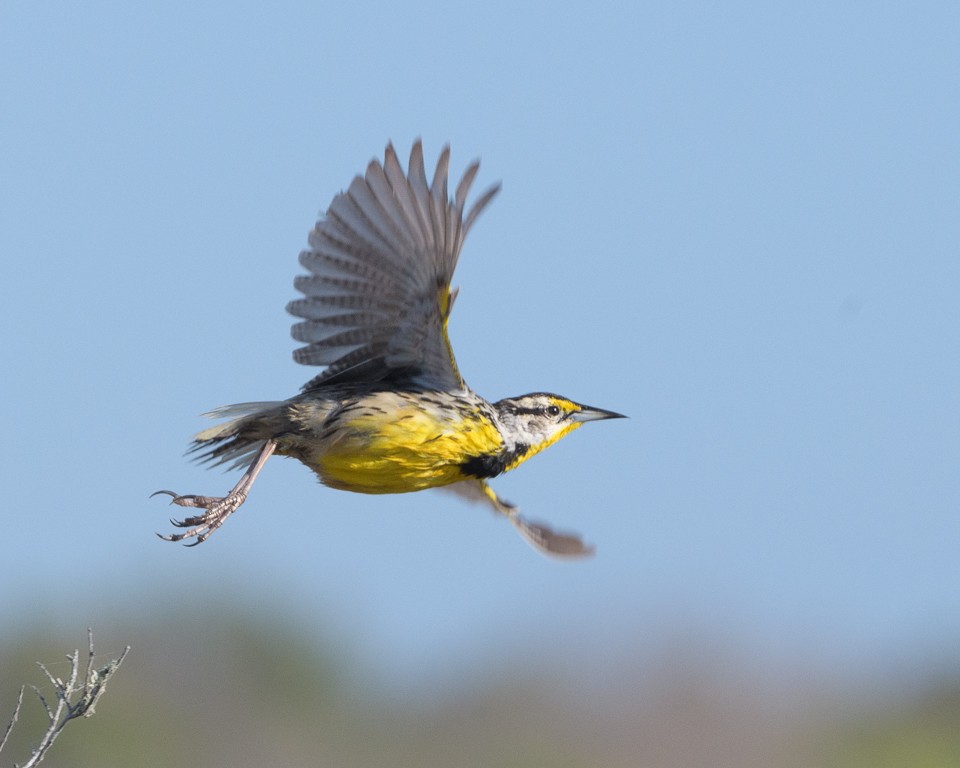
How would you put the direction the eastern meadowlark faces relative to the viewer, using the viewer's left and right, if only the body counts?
facing to the right of the viewer
